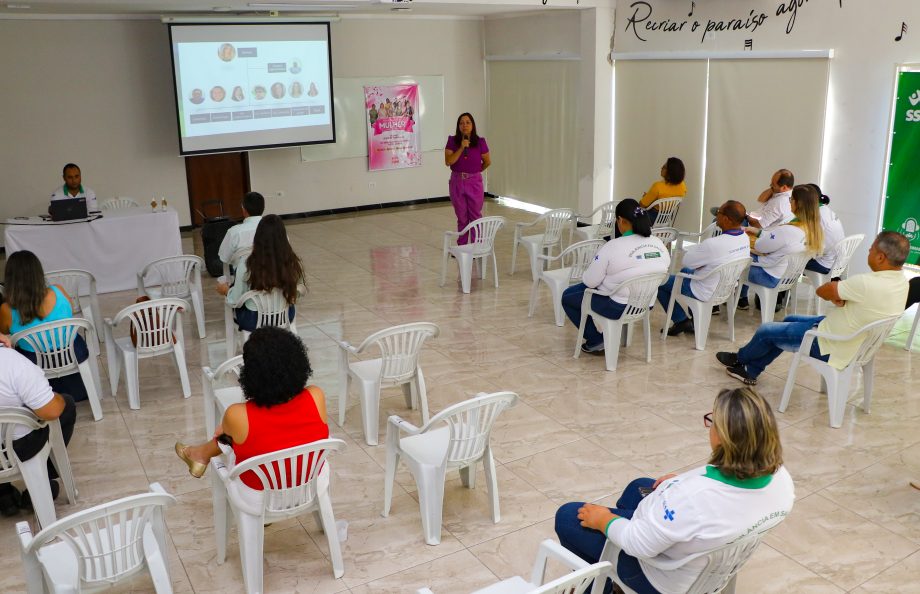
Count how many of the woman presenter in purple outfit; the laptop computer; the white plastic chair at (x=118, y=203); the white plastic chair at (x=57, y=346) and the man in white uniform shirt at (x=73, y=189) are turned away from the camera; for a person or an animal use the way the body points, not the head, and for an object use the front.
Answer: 2

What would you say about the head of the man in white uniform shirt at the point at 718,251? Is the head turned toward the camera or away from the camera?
away from the camera

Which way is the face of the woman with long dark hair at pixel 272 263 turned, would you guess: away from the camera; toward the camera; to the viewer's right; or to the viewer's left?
away from the camera

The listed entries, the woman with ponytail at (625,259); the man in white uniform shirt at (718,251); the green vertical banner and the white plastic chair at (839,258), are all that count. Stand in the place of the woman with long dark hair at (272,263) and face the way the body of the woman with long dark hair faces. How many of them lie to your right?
4

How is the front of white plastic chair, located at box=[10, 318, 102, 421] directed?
away from the camera

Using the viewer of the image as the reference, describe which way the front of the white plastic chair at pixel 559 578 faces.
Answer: facing away from the viewer and to the left of the viewer

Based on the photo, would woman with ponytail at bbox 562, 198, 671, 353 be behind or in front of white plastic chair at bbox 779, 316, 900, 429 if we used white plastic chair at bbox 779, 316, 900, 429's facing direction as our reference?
in front

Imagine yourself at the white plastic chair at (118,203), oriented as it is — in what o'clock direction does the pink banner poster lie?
The pink banner poster is roughly at 8 o'clock from the white plastic chair.

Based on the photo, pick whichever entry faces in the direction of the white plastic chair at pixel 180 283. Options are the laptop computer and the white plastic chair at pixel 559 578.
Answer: the white plastic chair at pixel 559 578

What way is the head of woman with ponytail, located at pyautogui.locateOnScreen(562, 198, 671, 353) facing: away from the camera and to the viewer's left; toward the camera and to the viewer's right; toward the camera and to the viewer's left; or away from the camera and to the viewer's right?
away from the camera and to the viewer's left

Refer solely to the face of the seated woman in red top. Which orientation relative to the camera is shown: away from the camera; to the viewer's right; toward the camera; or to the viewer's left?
away from the camera

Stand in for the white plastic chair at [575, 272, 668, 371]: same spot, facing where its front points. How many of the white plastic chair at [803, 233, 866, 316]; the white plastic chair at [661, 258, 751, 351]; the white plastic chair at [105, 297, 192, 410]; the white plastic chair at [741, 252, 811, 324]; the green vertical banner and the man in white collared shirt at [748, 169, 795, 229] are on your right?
5

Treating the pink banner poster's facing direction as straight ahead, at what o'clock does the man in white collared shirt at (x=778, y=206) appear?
The man in white collared shirt is roughly at 11 o'clock from the pink banner poster.

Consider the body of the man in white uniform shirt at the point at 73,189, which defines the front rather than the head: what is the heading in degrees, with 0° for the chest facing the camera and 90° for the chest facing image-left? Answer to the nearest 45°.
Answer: approximately 0°
